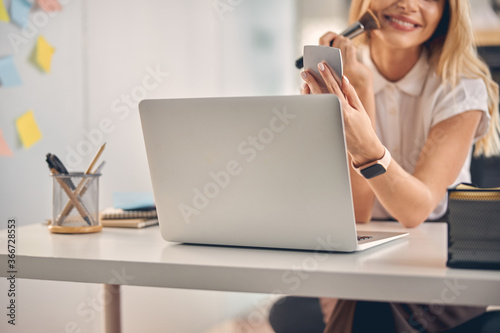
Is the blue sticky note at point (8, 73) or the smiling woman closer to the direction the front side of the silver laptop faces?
the smiling woman

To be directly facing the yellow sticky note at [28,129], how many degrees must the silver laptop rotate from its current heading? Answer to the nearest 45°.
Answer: approximately 90° to its left

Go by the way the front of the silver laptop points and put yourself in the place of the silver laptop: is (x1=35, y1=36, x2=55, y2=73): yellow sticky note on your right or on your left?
on your left

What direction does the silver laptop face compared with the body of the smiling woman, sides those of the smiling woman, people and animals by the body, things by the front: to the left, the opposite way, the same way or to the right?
the opposite way

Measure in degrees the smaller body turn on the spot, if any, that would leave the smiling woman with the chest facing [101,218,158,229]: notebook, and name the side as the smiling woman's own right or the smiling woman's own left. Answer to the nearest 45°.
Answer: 0° — they already face it

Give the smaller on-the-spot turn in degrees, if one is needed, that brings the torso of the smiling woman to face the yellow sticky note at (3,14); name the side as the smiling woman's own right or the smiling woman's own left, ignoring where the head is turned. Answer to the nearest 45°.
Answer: approximately 45° to the smiling woman's own right

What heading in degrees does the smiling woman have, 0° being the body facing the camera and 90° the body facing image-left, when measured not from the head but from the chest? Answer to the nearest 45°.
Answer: approximately 45°

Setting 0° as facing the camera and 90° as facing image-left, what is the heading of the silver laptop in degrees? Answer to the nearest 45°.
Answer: approximately 225°

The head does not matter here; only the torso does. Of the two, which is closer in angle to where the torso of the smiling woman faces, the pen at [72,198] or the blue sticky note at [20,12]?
the pen
